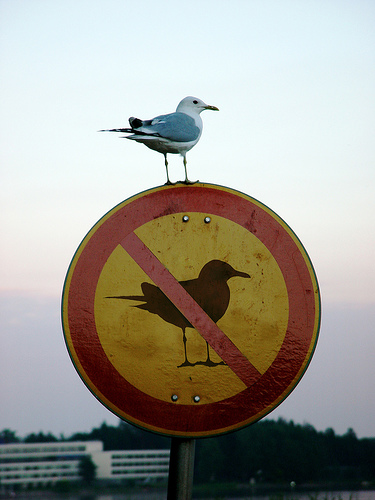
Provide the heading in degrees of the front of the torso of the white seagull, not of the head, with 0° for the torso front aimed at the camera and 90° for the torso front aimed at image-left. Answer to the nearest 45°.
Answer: approximately 270°

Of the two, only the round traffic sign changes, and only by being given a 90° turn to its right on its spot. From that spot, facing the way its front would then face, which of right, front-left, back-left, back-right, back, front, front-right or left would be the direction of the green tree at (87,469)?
right

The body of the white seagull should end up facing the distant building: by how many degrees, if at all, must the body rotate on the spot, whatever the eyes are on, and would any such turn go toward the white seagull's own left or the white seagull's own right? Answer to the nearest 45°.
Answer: approximately 90° to the white seagull's own left

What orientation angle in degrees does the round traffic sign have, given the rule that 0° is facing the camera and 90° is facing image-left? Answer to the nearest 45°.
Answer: approximately 0°

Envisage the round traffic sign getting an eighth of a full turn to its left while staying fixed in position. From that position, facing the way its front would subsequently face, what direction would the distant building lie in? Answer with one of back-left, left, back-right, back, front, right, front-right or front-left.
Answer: back-left

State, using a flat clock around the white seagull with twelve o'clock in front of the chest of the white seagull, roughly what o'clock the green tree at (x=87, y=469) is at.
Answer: The green tree is roughly at 9 o'clock from the white seagull.
